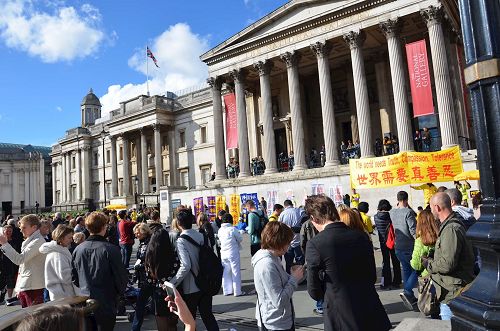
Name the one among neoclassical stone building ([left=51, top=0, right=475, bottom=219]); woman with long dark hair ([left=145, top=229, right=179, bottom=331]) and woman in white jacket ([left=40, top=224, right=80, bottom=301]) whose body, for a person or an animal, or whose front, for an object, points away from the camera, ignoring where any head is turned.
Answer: the woman with long dark hair

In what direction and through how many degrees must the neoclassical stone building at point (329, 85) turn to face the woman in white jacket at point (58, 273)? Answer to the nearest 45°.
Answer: approximately 45° to its left

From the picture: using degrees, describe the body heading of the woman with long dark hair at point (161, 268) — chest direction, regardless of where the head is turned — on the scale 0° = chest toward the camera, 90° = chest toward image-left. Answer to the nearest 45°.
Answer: approximately 180°

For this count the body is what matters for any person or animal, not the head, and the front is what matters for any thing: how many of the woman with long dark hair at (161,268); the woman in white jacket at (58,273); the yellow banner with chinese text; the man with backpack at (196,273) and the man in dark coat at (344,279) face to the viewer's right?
1

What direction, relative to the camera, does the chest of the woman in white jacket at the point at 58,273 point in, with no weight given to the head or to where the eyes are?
to the viewer's right

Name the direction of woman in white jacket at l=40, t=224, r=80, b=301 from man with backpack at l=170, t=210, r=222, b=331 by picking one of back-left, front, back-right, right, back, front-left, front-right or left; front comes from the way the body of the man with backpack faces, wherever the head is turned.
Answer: front-left

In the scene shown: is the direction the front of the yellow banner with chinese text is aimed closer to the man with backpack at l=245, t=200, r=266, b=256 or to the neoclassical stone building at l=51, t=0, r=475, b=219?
the man with backpack

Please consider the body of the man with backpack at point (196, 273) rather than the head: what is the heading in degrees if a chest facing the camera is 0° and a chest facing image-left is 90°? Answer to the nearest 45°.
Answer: approximately 135°

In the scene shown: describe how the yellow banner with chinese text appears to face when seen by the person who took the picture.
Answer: facing the viewer

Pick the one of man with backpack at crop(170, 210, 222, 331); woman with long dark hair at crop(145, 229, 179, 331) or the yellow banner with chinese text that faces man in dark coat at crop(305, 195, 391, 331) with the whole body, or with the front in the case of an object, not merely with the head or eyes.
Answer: the yellow banner with chinese text

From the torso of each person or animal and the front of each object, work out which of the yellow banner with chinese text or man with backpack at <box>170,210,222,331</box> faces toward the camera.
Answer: the yellow banner with chinese text

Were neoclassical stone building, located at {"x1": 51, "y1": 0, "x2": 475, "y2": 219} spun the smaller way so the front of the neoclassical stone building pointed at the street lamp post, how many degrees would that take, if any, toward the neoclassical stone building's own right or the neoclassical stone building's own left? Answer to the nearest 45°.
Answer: approximately 45° to the neoclassical stone building's own left

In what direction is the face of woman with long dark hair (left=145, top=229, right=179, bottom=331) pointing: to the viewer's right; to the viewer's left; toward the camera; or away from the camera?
away from the camera

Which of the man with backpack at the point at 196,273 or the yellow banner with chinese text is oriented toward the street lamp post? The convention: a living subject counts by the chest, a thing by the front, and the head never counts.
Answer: the yellow banner with chinese text
